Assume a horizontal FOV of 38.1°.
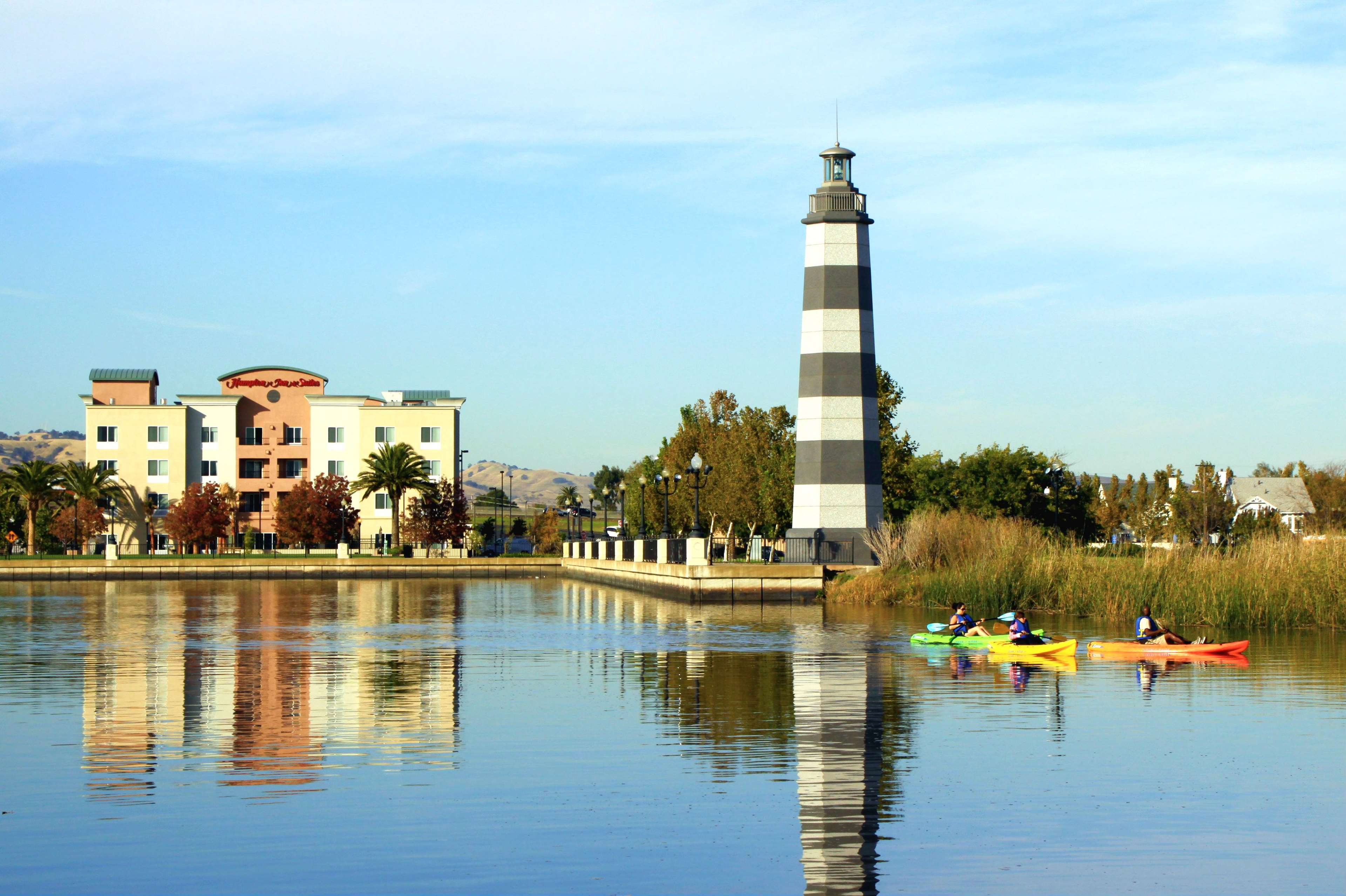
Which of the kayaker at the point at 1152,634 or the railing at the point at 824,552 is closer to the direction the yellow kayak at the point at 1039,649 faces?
the kayaker

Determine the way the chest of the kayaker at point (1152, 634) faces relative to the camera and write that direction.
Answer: to the viewer's right

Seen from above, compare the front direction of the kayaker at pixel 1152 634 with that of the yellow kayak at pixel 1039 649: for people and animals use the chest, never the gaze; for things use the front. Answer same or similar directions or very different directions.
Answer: same or similar directions

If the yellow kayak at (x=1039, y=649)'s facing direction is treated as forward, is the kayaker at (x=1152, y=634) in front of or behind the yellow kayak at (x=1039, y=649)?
in front

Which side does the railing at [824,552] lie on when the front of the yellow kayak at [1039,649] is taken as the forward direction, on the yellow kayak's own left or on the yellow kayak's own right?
on the yellow kayak's own left

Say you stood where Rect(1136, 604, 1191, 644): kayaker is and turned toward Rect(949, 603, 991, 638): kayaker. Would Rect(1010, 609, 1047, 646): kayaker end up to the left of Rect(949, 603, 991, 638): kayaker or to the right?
left

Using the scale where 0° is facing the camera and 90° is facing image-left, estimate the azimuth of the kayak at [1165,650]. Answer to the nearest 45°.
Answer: approximately 270°

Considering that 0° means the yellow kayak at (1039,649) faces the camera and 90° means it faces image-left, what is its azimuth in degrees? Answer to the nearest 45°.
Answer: approximately 270°

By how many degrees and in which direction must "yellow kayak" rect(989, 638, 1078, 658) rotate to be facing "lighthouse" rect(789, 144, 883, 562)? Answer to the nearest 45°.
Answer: approximately 90° to its left

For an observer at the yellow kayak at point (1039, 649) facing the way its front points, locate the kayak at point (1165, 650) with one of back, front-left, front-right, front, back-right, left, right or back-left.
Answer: front

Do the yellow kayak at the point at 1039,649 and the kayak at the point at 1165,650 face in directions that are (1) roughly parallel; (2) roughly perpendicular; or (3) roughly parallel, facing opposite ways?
roughly parallel

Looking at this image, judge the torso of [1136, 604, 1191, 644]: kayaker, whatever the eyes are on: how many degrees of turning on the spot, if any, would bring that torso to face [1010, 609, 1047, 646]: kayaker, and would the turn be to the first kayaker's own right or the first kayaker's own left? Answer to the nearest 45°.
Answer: approximately 180°

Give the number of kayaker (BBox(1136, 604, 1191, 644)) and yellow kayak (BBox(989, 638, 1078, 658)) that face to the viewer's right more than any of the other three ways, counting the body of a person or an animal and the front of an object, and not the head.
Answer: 2
